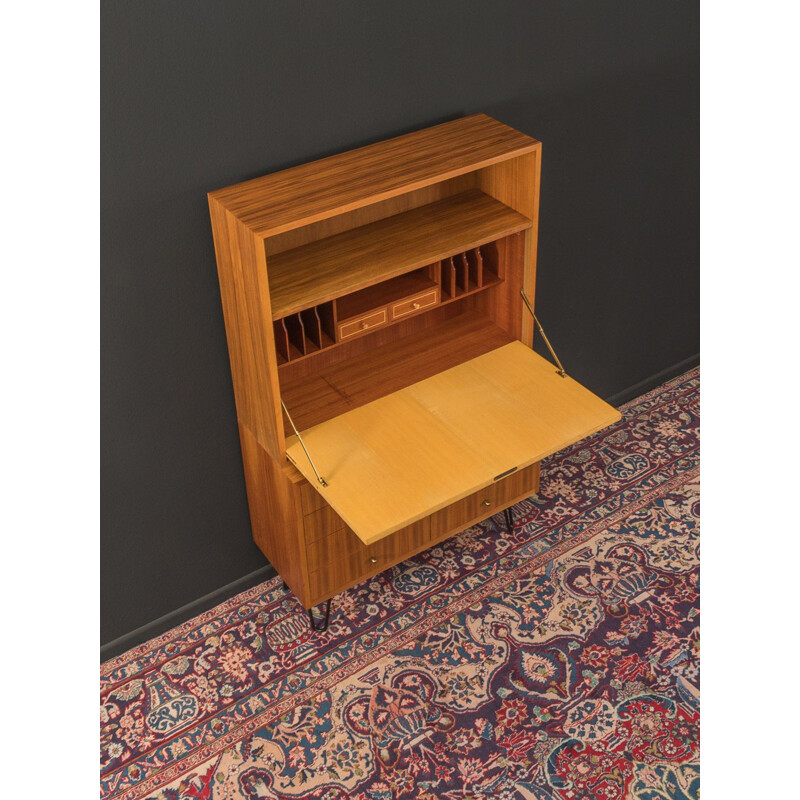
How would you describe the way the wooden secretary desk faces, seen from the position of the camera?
facing the viewer and to the right of the viewer
